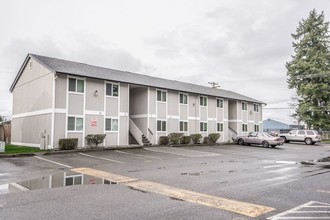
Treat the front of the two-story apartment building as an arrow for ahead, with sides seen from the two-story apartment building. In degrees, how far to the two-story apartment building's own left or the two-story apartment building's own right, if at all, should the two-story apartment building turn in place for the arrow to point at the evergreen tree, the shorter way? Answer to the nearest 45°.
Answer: approximately 90° to the two-story apartment building's own left

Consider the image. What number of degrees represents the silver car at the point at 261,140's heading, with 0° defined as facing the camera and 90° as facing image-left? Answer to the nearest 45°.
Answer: approximately 135°

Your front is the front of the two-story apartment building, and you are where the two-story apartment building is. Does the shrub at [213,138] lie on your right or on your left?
on your left

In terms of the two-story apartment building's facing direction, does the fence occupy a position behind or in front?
behind

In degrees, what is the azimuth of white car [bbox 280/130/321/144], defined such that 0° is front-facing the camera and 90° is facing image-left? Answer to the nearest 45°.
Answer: approximately 135°

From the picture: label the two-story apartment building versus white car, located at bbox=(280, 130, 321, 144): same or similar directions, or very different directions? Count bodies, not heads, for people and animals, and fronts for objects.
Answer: very different directions

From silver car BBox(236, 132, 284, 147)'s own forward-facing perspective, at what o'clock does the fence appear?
The fence is roughly at 10 o'clock from the silver car.
